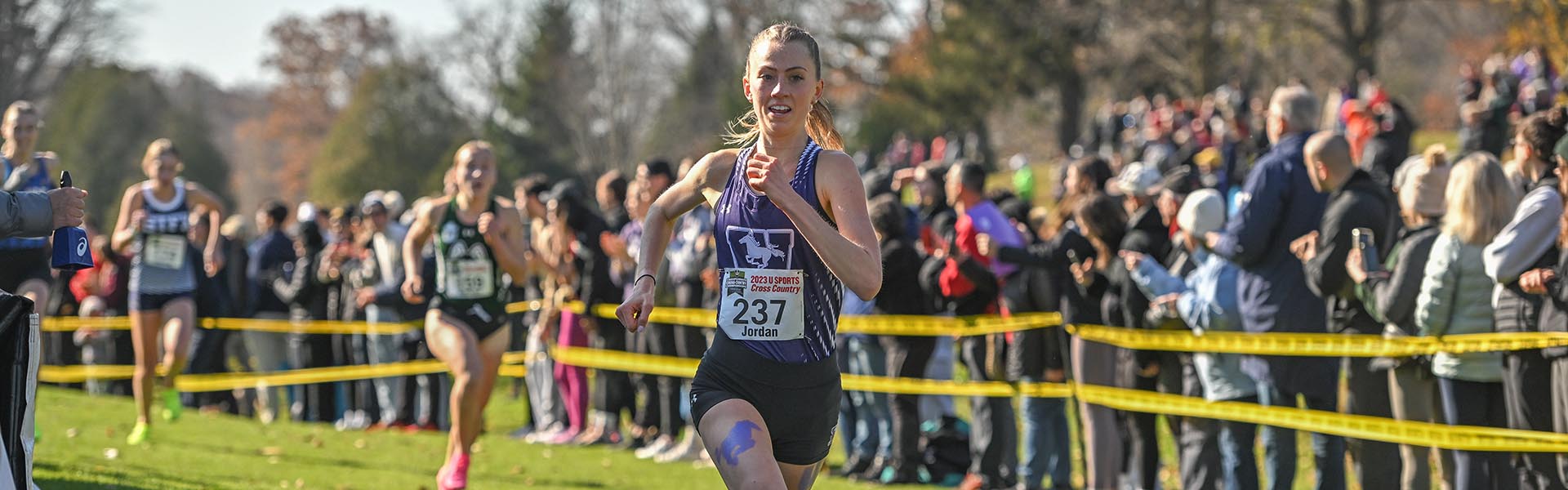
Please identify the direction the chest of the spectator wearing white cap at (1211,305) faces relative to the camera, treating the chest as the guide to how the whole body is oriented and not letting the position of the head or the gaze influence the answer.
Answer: to the viewer's left

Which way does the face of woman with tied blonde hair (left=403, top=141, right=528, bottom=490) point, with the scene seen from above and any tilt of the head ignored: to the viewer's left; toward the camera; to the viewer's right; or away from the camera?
toward the camera

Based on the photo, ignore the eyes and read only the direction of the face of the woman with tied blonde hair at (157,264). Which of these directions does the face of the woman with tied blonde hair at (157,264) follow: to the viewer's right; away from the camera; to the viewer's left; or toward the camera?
toward the camera

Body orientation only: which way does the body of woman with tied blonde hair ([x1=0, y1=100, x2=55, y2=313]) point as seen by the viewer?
toward the camera

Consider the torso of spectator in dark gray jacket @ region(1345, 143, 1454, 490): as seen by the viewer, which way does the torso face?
to the viewer's left

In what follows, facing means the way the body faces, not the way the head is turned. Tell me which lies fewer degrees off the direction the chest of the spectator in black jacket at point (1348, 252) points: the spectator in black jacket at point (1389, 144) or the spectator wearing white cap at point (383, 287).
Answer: the spectator wearing white cap

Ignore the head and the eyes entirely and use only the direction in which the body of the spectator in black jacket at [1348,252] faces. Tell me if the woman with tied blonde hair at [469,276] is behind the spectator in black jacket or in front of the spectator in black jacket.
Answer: in front

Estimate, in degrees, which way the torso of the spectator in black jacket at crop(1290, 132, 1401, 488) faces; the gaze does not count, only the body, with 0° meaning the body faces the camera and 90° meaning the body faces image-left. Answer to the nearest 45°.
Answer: approximately 90°

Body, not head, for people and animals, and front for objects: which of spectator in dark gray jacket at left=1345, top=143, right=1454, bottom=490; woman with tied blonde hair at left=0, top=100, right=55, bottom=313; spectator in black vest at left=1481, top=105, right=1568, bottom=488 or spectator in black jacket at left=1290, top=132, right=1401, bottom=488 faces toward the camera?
the woman with tied blonde hair

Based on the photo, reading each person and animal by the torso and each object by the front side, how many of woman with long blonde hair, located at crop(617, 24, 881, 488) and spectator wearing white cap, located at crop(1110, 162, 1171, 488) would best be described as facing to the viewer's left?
1

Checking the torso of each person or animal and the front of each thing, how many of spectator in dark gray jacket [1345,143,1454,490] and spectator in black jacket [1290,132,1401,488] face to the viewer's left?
2

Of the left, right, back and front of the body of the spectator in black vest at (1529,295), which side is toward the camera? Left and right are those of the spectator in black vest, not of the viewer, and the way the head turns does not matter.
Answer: left

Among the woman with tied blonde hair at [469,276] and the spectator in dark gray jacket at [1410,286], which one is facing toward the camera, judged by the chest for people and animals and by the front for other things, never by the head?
the woman with tied blonde hair

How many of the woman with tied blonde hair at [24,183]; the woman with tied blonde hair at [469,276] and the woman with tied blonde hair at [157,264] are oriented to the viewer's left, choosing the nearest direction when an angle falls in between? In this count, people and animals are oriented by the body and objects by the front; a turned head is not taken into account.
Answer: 0
